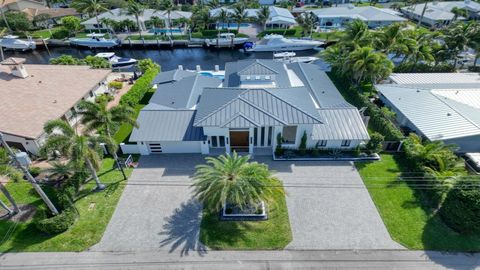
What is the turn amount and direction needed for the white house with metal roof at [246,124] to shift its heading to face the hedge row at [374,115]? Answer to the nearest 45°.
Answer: approximately 90° to its left

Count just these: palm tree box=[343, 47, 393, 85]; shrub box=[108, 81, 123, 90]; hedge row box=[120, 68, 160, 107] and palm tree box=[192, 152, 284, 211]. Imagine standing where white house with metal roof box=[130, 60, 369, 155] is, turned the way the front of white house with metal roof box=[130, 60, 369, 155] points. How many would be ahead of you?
1

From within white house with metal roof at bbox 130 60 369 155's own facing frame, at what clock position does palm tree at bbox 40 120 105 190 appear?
The palm tree is roughly at 2 o'clock from the white house with metal roof.

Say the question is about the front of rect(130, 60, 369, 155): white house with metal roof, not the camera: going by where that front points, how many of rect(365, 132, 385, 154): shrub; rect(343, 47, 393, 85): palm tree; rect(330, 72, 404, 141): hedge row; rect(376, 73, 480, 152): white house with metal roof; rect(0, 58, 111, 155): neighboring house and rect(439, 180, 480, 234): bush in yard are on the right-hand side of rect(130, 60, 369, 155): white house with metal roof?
1

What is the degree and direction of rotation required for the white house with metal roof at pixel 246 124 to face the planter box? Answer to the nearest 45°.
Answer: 0° — it already faces it

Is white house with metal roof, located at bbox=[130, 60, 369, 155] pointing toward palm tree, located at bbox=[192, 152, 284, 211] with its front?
yes

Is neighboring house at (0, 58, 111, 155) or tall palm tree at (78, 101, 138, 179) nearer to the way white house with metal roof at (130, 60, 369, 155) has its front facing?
the tall palm tree

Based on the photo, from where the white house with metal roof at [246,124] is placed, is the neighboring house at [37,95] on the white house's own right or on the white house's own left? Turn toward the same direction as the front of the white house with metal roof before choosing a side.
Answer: on the white house's own right

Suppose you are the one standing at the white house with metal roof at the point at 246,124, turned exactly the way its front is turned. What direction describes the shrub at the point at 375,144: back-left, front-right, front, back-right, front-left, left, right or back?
left

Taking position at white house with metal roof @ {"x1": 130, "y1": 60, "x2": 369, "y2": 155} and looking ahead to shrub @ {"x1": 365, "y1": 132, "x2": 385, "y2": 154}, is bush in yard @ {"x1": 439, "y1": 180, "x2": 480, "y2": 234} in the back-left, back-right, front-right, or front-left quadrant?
front-right

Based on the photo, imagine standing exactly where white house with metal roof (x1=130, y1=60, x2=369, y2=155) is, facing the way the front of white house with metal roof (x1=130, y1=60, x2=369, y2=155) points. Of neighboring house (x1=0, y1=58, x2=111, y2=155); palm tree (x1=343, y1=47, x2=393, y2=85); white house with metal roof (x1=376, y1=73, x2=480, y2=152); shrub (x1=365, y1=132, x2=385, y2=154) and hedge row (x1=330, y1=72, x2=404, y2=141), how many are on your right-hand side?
1

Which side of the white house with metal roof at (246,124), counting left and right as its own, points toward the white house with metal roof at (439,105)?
left

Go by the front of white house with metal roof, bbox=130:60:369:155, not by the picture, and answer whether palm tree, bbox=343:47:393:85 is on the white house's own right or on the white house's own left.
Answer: on the white house's own left

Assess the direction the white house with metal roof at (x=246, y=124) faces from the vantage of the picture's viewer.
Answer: facing the viewer

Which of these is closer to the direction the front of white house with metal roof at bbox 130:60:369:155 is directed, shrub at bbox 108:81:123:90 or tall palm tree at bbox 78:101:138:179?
the tall palm tree

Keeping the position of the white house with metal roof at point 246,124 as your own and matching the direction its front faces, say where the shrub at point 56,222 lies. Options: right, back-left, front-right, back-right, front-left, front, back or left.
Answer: front-right

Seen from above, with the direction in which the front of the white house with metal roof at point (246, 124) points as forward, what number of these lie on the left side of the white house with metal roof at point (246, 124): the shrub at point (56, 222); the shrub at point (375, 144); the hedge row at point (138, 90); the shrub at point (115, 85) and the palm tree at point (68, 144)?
1
